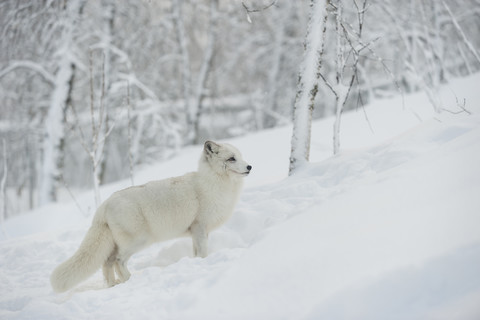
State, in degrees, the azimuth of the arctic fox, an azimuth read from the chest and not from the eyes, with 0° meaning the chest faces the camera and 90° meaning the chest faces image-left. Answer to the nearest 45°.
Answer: approximately 270°

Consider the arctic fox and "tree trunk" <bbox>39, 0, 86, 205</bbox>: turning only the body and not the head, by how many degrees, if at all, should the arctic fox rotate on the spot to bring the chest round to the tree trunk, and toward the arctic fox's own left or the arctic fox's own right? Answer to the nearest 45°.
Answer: approximately 90° to the arctic fox's own left

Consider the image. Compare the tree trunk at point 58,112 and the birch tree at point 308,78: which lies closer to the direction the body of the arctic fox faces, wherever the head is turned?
the birch tree
